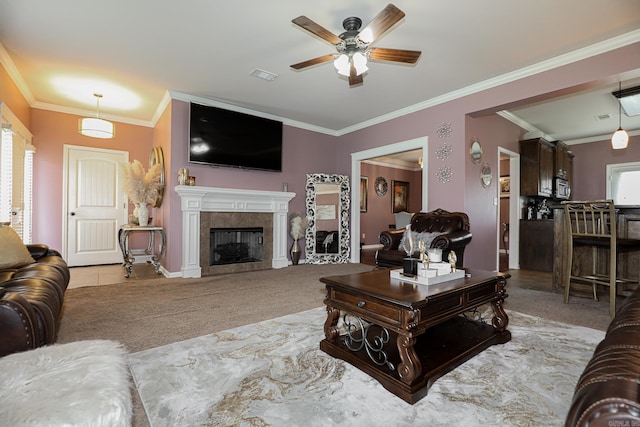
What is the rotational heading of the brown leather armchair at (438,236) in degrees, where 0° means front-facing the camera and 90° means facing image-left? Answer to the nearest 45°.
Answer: approximately 45°

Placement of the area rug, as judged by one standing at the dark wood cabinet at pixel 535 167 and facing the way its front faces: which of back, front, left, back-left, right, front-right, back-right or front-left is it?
front-right

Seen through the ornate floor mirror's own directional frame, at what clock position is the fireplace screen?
The fireplace screen is roughly at 2 o'clock from the ornate floor mirror.

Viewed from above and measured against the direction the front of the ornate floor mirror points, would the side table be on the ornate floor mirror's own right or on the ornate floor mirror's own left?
on the ornate floor mirror's own right

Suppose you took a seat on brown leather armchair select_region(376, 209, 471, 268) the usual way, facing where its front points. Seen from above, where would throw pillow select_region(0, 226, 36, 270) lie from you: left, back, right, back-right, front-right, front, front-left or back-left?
front

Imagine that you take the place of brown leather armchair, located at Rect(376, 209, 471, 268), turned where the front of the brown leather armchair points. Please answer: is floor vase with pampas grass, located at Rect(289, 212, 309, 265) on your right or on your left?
on your right

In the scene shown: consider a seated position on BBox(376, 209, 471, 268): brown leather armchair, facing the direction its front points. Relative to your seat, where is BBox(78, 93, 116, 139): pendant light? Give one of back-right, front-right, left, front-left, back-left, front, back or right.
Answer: front-right

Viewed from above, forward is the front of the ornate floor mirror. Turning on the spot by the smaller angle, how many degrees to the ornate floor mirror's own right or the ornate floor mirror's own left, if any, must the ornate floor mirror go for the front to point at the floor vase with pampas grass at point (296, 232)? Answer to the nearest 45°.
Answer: approximately 45° to the ornate floor mirror's own right

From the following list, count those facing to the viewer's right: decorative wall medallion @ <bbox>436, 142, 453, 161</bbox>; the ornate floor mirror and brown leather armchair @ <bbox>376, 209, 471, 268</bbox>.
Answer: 0

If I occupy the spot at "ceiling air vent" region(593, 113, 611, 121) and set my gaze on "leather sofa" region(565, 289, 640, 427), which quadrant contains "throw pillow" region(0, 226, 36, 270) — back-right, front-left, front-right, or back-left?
front-right

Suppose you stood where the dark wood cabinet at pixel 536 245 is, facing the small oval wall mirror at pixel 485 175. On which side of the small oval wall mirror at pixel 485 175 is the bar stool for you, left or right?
left

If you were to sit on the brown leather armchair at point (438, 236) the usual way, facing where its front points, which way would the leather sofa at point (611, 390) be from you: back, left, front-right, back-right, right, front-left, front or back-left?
front-left

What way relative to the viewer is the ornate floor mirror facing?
toward the camera
